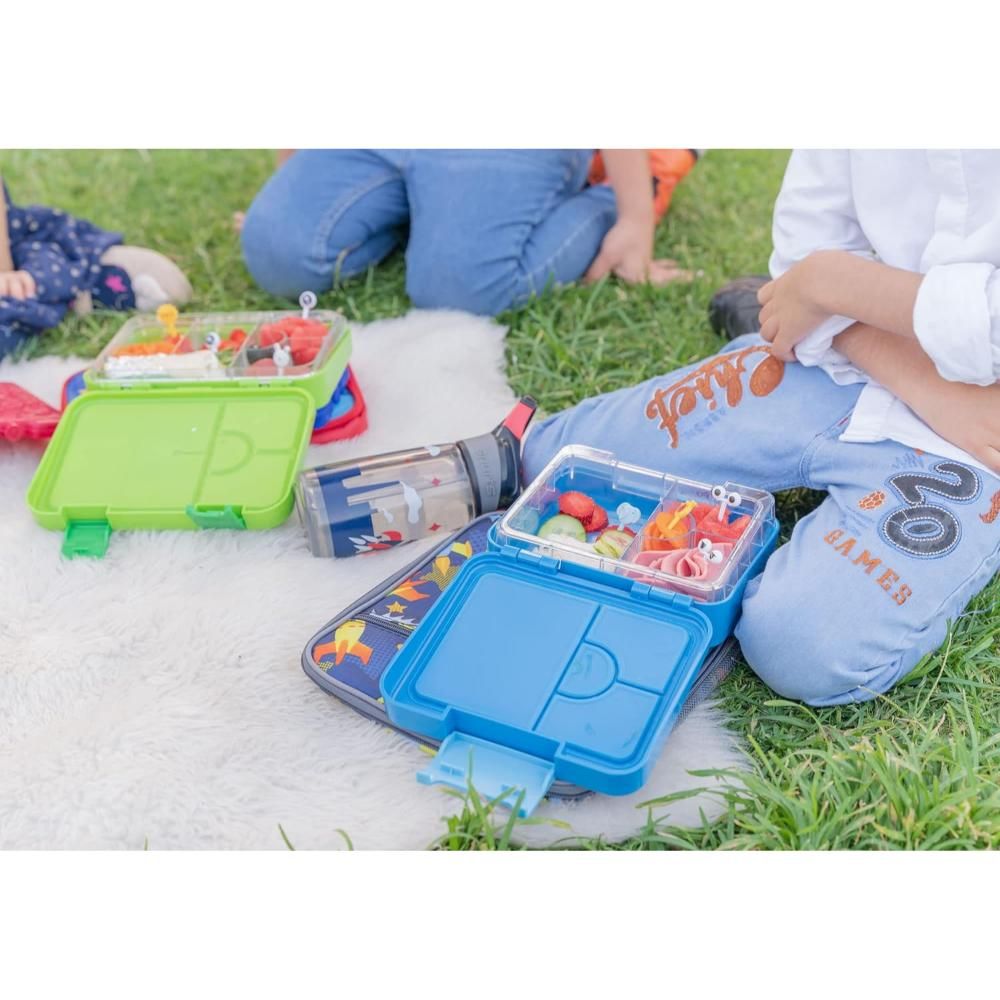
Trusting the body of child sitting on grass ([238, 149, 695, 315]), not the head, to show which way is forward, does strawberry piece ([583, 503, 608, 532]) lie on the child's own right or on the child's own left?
on the child's own left

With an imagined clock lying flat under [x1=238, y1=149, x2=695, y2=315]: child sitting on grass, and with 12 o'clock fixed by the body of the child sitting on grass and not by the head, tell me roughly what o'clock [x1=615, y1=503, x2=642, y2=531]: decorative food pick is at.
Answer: The decorative food pick is roughly at 10 o'clock from the child sitting on grass.

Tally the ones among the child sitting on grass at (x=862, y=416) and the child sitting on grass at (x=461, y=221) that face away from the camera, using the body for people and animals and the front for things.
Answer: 0

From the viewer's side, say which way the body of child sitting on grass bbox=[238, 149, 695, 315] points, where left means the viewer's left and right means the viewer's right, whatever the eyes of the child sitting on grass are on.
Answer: facing the viewer and to the left of the viewer

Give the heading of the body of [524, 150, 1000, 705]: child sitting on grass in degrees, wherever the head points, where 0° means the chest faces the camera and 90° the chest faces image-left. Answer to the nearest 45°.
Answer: approximately 45°
